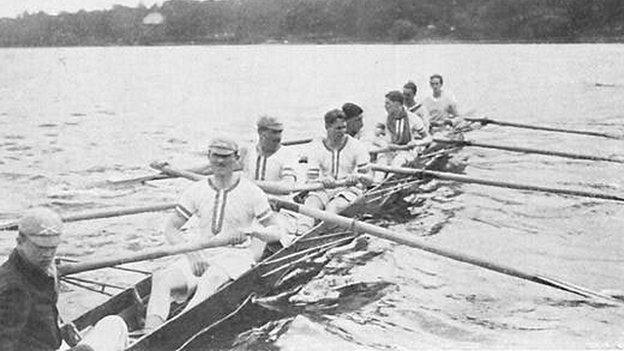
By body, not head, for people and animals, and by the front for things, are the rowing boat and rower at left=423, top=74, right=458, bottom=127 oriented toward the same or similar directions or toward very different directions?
very different directions

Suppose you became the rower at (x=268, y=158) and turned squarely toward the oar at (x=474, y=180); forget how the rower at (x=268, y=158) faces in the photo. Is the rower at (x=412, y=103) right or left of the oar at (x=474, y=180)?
left

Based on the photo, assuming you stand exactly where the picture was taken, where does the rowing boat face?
facing away from the viewer and to the right of the viewer

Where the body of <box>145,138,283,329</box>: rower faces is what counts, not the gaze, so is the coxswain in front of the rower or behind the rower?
in front

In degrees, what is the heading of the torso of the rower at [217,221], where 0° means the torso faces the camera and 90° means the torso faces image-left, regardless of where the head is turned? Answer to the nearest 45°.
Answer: approximately 45°

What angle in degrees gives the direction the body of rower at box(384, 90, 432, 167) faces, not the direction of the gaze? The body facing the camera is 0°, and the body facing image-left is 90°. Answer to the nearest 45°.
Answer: approximately 45°

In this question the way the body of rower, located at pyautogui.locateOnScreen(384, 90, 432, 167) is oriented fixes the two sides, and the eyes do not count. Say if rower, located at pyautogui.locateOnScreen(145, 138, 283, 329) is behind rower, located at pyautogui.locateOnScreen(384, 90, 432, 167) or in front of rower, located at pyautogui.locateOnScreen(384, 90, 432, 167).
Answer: in front

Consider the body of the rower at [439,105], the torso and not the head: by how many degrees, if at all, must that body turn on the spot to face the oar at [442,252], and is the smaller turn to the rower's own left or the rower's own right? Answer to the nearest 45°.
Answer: approximately 45° to the rower's own left
